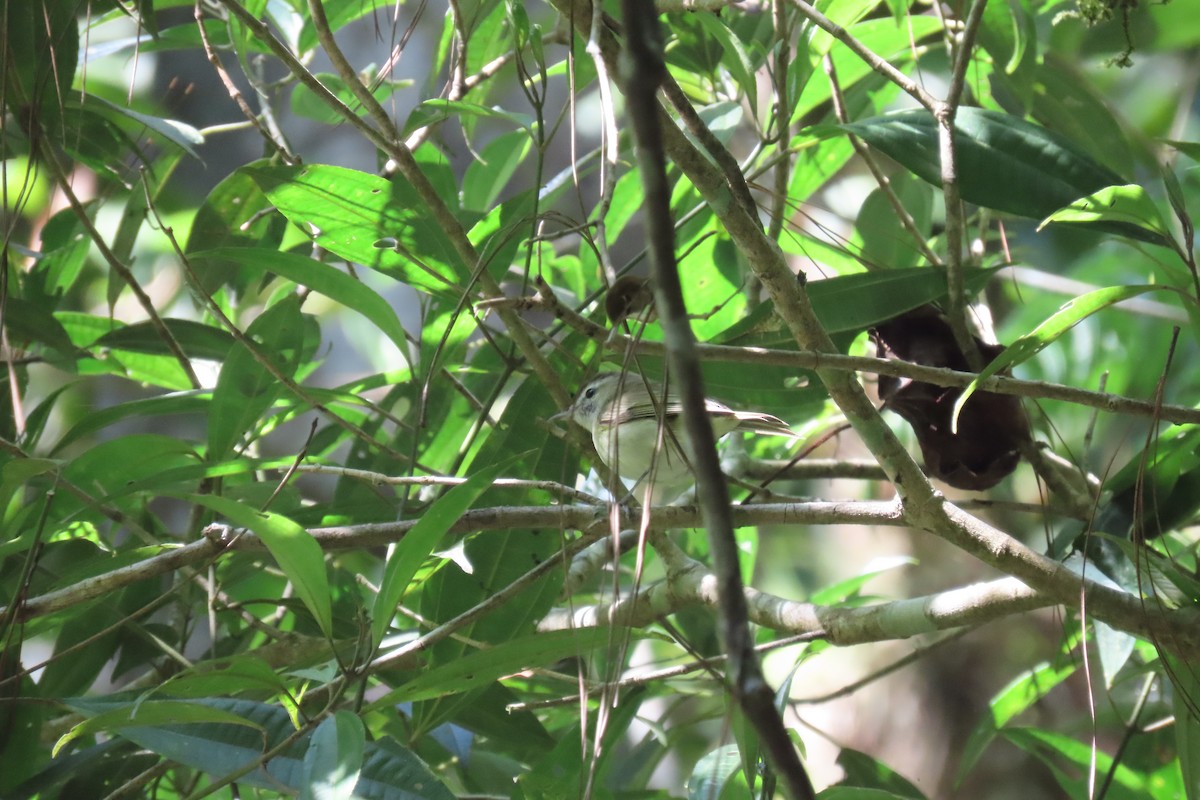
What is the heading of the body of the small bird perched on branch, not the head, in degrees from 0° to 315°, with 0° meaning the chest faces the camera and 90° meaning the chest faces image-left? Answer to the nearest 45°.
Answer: approximately 90°

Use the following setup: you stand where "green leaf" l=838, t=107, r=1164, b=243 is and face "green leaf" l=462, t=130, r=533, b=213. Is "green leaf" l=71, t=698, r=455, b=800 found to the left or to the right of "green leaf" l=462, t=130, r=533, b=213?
left
